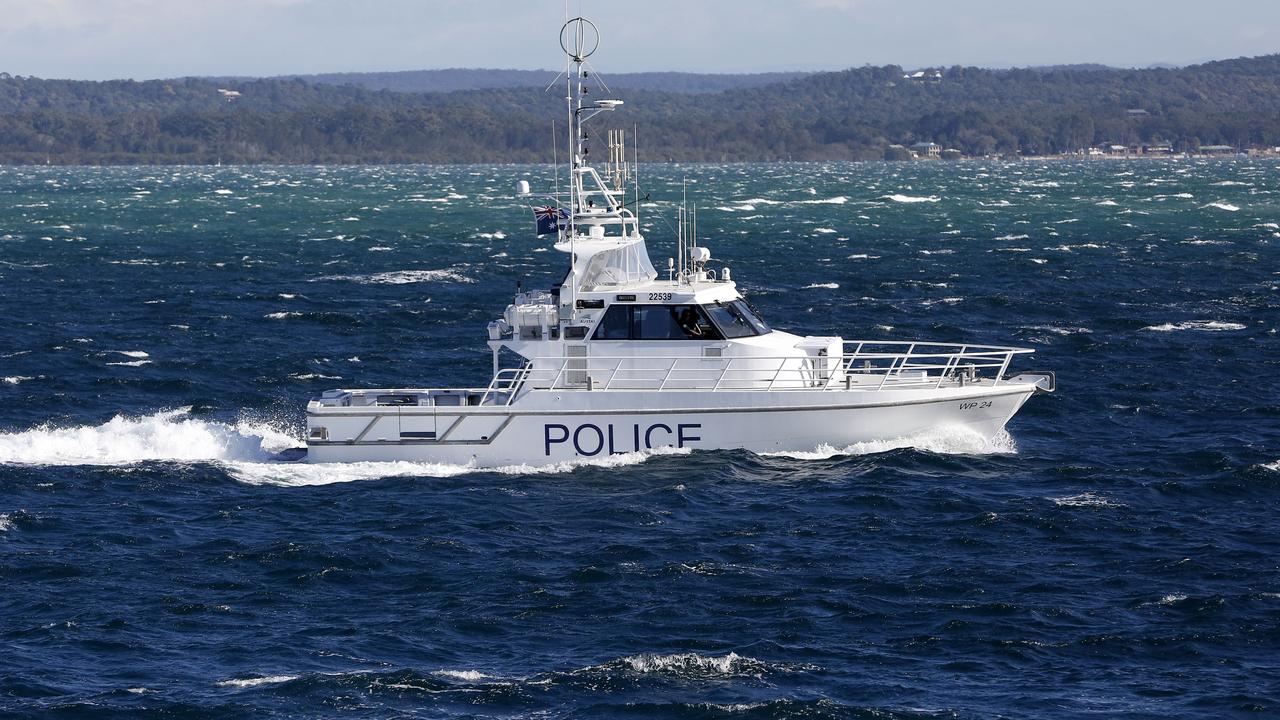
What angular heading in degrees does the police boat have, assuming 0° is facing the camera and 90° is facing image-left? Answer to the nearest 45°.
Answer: approximately 270°
